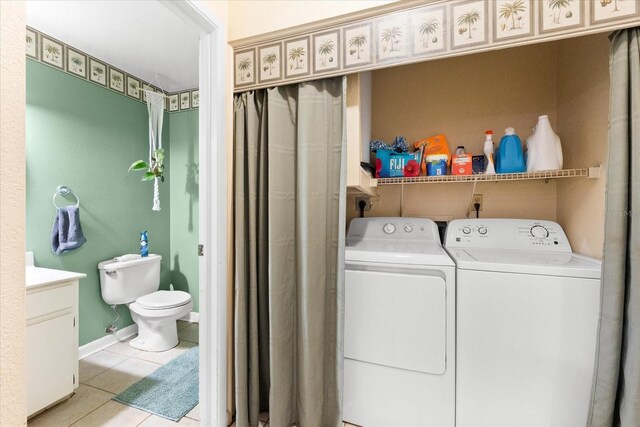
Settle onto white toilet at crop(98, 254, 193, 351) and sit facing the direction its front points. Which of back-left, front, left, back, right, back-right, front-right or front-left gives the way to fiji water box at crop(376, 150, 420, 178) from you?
front

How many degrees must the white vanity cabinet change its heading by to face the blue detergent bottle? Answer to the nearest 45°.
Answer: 0° — it already faces it

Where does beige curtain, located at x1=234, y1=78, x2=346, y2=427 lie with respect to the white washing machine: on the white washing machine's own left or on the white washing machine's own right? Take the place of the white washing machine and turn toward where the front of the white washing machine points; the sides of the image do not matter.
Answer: on the white washing machine's own right

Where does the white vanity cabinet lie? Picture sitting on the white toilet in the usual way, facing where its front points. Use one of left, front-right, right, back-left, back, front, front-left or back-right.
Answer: right

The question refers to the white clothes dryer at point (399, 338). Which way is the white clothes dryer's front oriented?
toward the camera

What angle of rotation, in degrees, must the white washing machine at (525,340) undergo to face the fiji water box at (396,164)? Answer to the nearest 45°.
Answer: approximately 135° to its right

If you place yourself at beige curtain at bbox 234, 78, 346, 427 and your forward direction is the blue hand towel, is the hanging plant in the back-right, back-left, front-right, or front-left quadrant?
front-right

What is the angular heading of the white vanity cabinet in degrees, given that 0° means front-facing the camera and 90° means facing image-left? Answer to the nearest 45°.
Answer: approximately 315°

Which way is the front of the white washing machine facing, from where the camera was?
facing the viewer

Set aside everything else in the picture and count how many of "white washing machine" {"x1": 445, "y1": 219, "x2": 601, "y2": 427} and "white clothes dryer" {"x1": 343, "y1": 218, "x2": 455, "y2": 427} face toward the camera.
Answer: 2

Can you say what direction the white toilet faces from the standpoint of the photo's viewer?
facing the viewer and to the right of the viewer
